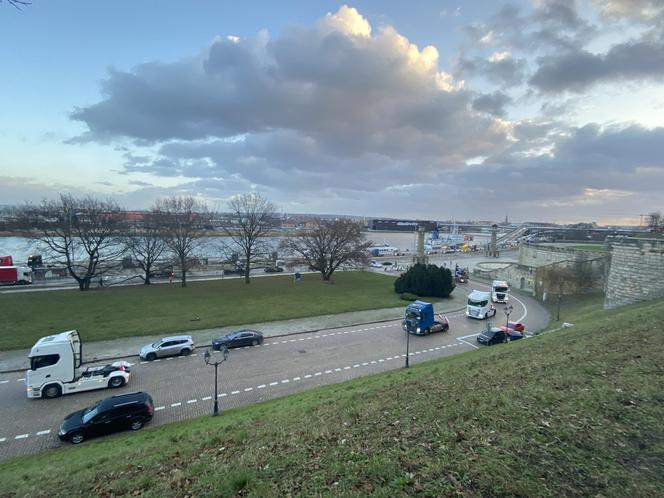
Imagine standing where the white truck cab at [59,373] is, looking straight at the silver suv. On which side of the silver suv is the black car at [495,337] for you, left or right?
right

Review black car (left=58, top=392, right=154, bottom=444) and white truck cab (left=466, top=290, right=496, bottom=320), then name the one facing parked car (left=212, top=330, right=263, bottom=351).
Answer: the white truck cab

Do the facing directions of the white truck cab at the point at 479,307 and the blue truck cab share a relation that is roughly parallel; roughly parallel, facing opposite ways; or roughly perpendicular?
roughly parallel

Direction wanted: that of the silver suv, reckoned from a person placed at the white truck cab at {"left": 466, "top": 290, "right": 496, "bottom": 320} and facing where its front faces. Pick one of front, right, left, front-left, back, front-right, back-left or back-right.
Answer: front

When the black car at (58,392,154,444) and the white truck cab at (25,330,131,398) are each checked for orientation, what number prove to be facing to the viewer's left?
2

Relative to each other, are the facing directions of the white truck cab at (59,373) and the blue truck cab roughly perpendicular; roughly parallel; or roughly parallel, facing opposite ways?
roughly parallel

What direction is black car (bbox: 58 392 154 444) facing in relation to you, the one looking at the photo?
facing to the left of the viewer

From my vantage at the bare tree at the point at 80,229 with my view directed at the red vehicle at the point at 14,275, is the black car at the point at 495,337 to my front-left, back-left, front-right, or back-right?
back-left

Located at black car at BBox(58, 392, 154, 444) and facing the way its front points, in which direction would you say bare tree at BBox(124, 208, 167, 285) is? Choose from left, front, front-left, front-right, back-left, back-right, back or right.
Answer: right

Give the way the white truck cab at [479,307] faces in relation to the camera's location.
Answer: facing the viewer and to the left of the viewer

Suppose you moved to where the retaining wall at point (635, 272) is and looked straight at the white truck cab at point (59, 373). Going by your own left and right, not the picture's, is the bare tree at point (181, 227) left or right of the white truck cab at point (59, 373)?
right

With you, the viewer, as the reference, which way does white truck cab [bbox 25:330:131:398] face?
facing to the left of the viewer

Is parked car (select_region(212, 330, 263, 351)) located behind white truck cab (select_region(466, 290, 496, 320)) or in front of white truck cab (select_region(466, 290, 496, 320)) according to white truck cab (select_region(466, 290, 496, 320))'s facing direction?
in front
